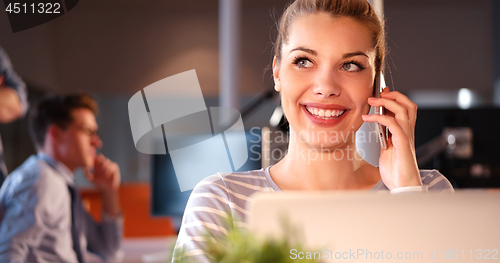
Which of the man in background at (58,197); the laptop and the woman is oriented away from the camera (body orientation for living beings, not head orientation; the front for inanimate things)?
the laptop

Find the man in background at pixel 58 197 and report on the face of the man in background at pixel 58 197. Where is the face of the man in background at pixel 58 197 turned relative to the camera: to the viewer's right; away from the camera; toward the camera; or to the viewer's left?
to the viewer's right

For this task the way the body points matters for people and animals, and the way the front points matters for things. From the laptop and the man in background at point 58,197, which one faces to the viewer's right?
the man in background

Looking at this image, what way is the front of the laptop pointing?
away from the camera

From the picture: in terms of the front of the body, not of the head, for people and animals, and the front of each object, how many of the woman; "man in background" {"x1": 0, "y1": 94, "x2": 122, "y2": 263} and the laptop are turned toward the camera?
1

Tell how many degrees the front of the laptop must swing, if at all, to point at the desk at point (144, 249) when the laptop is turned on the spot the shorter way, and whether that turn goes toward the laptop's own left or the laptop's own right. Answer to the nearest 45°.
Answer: approximately 45° to the laptop's own left

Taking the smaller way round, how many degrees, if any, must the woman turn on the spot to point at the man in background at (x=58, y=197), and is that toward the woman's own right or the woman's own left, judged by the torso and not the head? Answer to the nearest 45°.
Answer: approximately 135° to the woman's own right

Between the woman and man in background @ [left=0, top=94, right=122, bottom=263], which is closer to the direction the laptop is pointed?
the woman

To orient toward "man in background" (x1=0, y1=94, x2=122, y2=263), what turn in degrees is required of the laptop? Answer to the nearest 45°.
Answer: approximately 45° to its left

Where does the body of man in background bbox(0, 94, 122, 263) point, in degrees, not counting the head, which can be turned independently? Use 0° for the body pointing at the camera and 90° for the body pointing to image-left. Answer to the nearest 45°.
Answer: approximately 270°
